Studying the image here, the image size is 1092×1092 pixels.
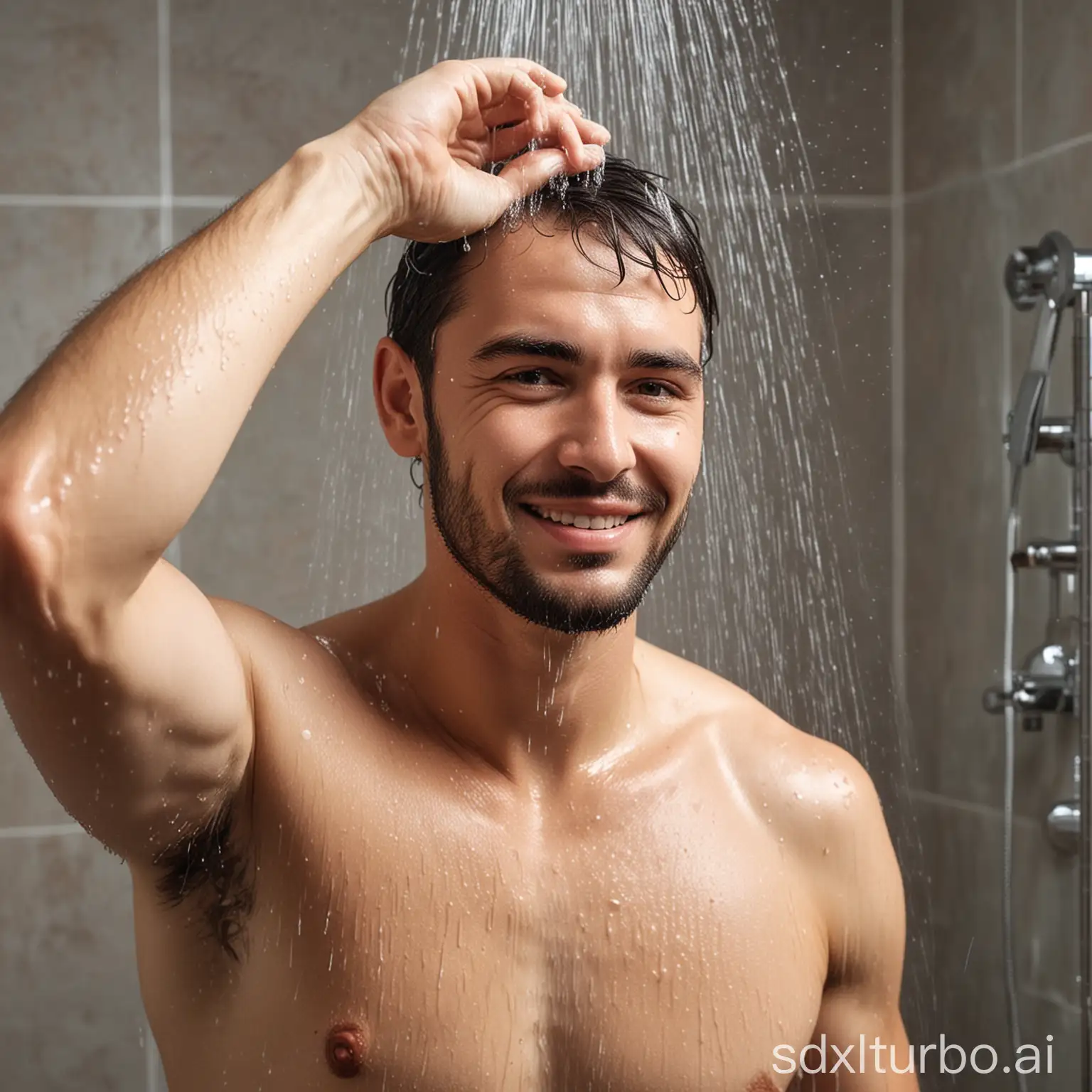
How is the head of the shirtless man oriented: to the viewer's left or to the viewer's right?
to the viewer's right

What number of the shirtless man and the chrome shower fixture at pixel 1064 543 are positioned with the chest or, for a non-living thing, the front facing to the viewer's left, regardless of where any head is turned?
1

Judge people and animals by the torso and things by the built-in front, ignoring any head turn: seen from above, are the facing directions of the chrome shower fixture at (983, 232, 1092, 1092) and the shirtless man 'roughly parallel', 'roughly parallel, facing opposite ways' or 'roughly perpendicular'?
roughly perpendicular

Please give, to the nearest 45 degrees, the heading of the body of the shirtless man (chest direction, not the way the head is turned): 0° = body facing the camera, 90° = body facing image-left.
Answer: approximately 0°

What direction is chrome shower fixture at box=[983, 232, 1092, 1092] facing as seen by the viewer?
to the viewer's left

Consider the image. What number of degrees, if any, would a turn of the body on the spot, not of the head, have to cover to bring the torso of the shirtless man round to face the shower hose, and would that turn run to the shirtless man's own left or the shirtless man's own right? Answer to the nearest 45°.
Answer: approximately 135° to the shirtless man's own left

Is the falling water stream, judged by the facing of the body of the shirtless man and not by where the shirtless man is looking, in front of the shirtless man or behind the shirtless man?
behind

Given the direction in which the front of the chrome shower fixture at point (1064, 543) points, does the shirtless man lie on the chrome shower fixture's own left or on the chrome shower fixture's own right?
on the chrome shower fixture's own left
